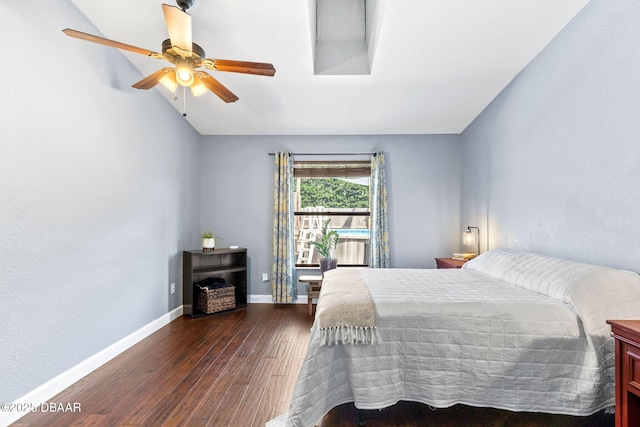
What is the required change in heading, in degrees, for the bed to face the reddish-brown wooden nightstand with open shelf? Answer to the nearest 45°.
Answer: approximately 180°

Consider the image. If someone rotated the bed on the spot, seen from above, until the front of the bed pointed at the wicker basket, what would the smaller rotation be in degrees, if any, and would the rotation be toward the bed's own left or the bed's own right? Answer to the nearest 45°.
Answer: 0° — it already faces it

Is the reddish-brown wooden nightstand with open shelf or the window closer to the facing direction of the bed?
the window

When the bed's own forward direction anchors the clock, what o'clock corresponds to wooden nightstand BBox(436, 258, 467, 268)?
The wooden nightstand is roughly at 3 o'clock from the bed.

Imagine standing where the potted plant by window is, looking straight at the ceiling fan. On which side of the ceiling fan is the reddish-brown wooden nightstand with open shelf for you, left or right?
left

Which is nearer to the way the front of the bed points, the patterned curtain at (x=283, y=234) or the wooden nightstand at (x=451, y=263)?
the patterned curtain

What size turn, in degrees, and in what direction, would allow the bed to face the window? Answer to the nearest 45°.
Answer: approximately 45° to its right

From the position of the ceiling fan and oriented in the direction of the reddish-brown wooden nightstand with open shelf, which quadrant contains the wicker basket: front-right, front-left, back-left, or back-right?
back-left

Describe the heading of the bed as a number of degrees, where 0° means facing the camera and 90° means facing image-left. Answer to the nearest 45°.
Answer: approximately 90°

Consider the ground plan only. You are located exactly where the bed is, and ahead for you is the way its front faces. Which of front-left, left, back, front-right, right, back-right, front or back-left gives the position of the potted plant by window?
front-right

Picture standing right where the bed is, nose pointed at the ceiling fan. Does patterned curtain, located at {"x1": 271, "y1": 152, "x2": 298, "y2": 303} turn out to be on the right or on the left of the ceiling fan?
right

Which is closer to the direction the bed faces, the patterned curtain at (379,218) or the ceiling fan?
the ceiling fan

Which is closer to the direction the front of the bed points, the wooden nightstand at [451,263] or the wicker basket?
the wicker basket

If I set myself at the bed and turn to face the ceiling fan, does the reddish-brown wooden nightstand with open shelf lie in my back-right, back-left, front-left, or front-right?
back-left
